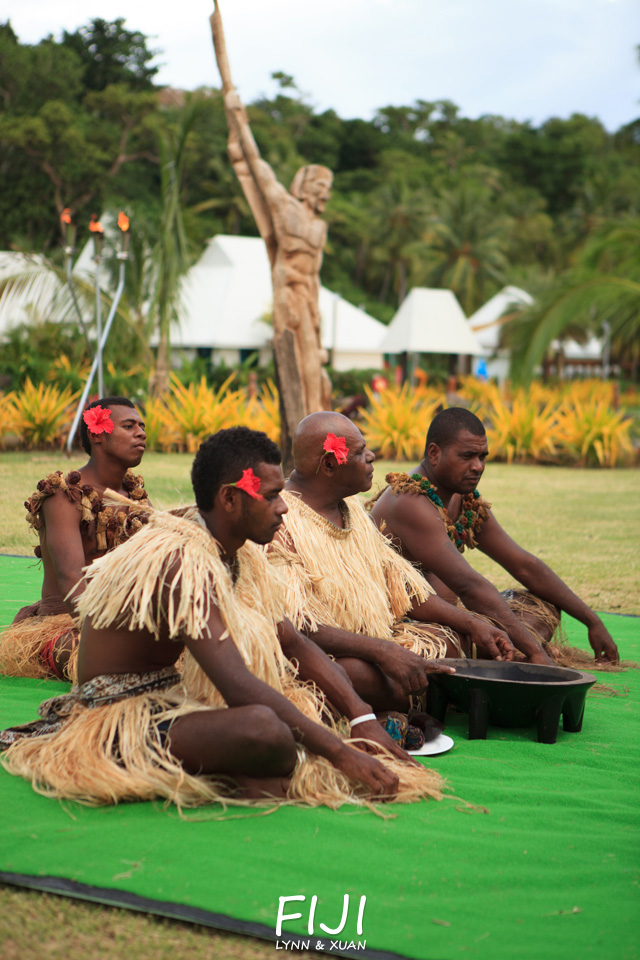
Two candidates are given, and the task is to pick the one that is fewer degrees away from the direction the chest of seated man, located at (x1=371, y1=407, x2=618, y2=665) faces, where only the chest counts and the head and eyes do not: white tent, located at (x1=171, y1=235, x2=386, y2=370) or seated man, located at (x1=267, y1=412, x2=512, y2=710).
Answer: the seated man

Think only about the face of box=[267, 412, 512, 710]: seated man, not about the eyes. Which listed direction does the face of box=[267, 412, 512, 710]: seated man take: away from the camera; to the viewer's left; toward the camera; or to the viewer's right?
to the viewer's right

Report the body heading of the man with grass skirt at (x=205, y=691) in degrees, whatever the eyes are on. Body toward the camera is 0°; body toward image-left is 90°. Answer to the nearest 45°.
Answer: approximately 270°

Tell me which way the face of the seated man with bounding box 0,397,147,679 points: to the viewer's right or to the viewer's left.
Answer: to the viewer's right

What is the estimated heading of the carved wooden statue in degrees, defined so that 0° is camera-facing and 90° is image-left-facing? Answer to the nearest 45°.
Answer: approximately 315°
